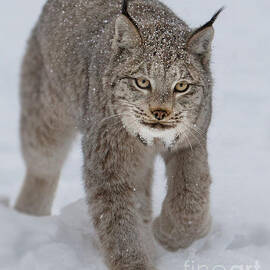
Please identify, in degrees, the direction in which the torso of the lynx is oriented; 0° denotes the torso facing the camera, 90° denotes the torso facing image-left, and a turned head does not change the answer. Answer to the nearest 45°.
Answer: approximately 315°
